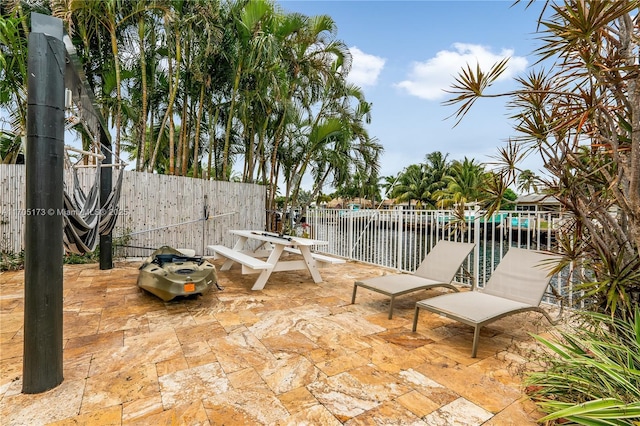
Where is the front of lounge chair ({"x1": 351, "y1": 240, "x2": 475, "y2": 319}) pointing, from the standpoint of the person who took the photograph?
facing the viewer and to the left of the viewer

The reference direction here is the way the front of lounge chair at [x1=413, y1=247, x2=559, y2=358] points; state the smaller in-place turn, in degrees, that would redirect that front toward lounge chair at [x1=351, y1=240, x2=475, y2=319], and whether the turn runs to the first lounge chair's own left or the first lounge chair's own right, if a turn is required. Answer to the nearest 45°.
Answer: approximately 90° to the first lounge chair's own right

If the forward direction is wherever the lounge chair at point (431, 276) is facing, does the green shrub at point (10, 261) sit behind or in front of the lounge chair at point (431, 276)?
in front

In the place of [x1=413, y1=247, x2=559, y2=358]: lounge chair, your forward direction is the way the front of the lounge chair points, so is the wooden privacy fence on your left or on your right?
on your right

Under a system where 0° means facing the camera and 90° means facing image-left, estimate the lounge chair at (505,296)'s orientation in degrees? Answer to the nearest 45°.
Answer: approximately 45°

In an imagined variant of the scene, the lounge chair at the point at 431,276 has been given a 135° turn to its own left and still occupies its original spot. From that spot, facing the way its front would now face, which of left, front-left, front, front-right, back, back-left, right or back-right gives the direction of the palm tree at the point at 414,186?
left

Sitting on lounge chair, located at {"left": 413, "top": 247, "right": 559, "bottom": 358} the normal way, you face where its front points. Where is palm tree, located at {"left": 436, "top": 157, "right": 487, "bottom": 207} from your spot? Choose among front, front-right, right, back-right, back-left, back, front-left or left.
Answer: back-right

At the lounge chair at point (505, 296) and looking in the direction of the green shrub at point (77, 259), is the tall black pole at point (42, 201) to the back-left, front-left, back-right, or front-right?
front-left

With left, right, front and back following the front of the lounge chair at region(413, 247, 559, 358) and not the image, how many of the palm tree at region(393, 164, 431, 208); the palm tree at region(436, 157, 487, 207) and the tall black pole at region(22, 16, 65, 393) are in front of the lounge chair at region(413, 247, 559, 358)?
1

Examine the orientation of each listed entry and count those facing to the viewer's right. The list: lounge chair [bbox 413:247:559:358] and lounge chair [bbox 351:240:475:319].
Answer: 0

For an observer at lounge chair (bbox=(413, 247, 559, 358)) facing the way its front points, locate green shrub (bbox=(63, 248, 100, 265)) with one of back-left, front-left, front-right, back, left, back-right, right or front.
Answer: front-right

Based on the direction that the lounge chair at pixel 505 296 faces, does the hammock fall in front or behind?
in front

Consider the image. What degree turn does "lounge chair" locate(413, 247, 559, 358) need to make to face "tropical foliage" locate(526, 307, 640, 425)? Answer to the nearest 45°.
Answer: approximately 45° to its left

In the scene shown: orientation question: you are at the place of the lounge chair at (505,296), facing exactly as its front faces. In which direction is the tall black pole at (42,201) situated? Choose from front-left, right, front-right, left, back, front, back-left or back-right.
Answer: front

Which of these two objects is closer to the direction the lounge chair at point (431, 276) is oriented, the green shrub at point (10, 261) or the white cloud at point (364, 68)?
the green shrub

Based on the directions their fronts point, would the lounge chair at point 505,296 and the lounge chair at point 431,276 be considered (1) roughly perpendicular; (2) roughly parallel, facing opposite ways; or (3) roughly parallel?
roughly parallel
